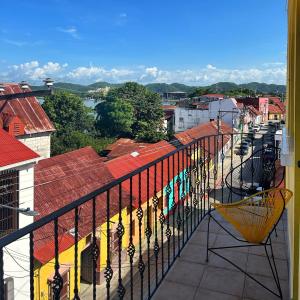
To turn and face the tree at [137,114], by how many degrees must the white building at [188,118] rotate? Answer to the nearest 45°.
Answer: approximately 90° to its right

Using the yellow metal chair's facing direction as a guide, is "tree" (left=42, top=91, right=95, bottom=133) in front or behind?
in front

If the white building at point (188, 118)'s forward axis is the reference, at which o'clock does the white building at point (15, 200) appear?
the white building at point (15, 200) is roughly at 3 o'clock from the white building at point (188, 118).

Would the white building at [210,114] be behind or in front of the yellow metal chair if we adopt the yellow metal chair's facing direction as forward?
in front

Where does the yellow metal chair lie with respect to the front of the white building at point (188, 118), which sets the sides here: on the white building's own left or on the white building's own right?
on the white building's own right

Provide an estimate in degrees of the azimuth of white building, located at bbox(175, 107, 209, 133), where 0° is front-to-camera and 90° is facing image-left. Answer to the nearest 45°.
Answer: approximately 270°

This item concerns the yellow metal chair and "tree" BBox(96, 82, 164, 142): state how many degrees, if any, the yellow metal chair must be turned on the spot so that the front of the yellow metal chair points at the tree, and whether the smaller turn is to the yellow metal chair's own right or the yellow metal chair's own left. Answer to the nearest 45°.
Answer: approximately 45° to the yellow metal chair's own right

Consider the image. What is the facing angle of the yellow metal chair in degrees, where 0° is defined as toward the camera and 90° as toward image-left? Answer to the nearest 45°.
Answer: approximately 135°
